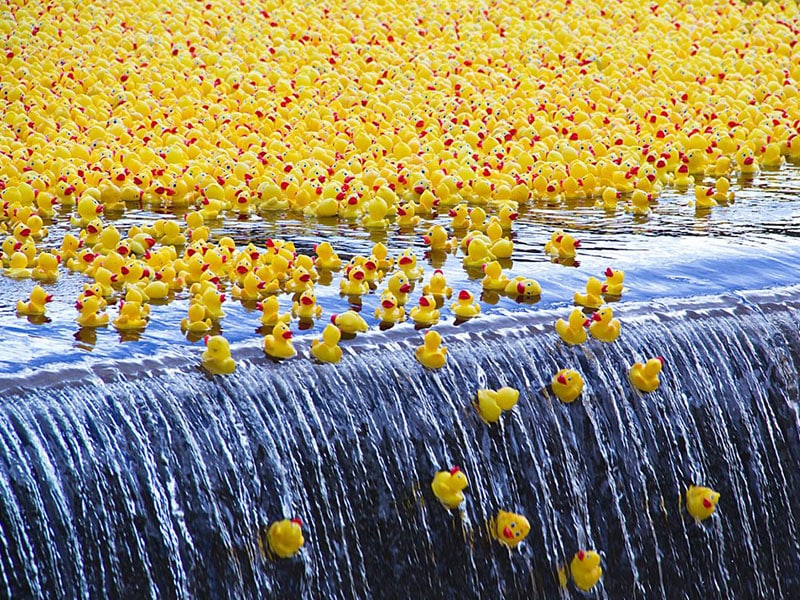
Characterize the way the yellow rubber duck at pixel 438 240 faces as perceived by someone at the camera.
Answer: facing to the left of the viewer

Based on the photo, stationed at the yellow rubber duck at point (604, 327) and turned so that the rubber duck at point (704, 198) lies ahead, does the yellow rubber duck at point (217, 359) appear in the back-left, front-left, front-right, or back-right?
back-left

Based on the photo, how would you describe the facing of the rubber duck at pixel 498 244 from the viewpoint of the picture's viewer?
facing away from the viewer and to the left of the viewer

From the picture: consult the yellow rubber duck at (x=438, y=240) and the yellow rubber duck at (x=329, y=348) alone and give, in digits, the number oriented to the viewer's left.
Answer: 1

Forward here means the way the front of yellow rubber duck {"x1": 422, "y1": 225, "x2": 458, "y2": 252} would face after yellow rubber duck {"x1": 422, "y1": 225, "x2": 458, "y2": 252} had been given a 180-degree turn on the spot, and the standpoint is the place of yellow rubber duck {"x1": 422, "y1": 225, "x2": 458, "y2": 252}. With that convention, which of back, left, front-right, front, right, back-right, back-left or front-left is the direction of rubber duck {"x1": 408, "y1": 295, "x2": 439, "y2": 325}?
right
